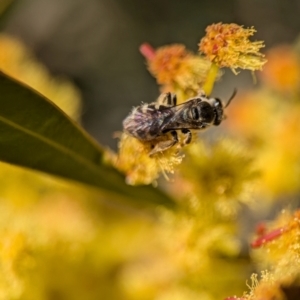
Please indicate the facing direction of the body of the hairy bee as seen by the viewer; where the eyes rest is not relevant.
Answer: to the viewer's right
